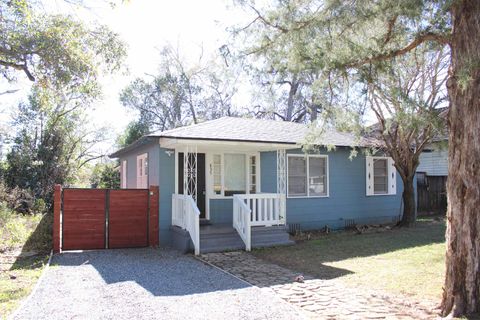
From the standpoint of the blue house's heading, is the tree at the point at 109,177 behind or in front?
behind

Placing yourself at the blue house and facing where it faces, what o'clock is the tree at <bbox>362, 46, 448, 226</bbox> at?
The tree is roughly at 10 o'clock from the blue house.

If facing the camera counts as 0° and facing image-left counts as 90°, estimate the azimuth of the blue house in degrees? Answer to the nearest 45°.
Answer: approximately 315°

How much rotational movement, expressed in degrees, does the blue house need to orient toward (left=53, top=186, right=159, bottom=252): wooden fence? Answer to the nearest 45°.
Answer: approximately 90° to its right
